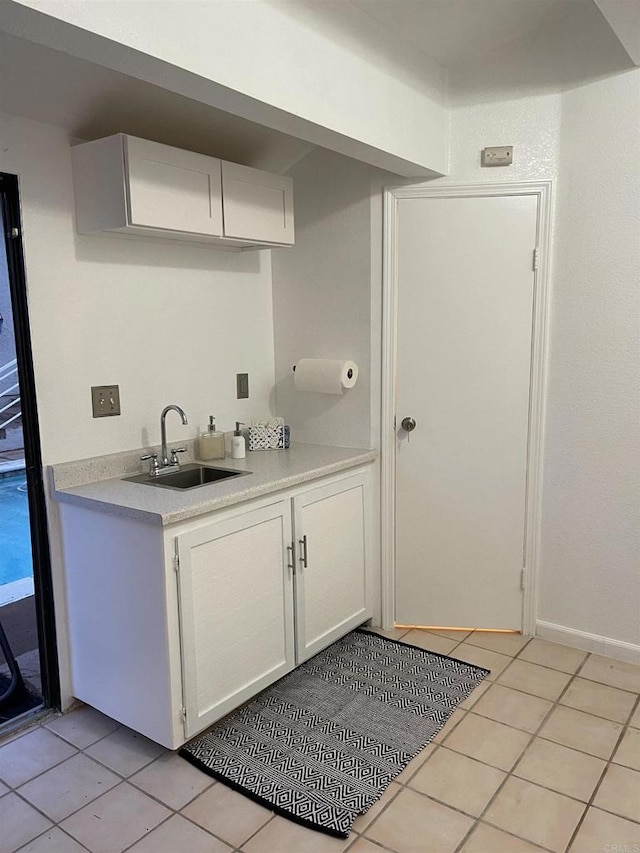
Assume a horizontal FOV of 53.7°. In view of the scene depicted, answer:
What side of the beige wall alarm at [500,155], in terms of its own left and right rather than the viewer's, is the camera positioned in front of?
front

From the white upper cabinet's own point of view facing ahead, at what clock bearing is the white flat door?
The white flat door is roughly at 10 o'clock from the white upper cabinet.

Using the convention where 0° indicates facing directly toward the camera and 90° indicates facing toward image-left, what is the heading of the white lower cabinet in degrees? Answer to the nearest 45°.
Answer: approximately 315°

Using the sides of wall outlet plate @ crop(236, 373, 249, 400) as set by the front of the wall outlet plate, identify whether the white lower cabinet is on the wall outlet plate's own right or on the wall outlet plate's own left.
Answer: on the wall outlet plate's own right

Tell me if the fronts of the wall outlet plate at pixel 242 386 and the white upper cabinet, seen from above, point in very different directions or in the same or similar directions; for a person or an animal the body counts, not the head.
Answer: same or similar directions

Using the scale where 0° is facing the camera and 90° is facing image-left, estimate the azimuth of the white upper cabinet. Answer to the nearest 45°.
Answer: approximately 315°

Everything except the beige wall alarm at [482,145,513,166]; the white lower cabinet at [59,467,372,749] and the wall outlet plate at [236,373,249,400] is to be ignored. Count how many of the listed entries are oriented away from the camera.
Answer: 0

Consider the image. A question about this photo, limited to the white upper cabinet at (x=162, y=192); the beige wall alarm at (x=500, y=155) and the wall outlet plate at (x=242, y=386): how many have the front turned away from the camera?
0

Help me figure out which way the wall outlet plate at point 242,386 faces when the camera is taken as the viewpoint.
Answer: facing the viewer and to the right of the viewer

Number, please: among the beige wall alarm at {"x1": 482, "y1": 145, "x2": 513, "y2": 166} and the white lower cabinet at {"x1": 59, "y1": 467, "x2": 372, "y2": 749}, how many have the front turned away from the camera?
0

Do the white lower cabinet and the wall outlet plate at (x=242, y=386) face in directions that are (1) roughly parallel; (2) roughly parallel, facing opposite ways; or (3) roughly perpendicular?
roughly parallel

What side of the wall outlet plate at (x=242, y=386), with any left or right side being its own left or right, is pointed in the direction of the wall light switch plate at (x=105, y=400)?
right
